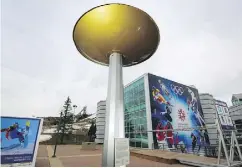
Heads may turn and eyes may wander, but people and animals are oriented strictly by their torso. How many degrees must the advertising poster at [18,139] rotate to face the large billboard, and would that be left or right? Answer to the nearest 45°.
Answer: approximately 135° to its left

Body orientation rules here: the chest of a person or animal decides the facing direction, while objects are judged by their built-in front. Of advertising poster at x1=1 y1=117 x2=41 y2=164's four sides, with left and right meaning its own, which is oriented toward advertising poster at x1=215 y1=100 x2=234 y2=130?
left

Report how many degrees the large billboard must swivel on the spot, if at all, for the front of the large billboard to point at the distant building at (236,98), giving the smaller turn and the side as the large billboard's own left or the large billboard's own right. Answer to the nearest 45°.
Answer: approximately 90° to the large billboard's own left

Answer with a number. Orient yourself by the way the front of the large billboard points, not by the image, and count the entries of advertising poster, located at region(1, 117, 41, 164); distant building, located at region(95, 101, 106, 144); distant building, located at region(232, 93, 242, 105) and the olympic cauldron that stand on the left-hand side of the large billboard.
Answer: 1

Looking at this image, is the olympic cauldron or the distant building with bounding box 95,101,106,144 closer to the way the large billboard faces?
the olympic cauldron

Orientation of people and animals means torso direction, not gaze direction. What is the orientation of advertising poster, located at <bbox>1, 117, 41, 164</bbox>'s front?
toward the camera

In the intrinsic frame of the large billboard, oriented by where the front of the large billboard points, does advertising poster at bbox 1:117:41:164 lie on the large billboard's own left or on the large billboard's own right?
on the large billboard's own right

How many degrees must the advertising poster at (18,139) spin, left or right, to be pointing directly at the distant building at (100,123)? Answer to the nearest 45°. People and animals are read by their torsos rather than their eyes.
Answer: approximately 135° to its left

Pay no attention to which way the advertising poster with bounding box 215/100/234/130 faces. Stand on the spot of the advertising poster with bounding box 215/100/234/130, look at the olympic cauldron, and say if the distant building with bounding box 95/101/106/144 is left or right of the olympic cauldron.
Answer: right
